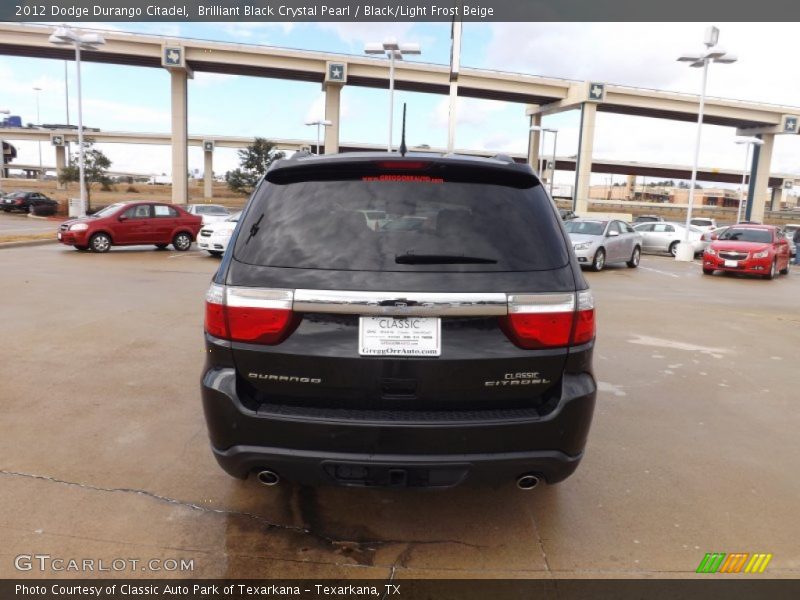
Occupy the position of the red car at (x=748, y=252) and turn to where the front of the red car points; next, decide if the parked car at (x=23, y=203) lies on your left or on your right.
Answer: on your right

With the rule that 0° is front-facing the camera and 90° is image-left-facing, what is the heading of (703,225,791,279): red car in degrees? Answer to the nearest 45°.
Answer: approximately 45°

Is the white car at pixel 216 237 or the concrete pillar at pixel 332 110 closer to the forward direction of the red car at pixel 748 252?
the white car

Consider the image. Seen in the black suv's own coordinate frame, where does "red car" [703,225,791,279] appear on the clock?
The red car is roughly at 1 o'clock from the black suv.

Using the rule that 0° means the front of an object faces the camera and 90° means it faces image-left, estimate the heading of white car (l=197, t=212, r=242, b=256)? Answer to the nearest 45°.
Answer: approximately 45°

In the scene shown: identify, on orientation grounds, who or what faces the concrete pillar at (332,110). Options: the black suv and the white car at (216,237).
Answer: the black suv

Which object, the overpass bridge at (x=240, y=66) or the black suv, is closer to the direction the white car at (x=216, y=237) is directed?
the black suv

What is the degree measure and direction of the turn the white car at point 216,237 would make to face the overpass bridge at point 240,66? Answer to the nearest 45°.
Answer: approximately 135° to its right

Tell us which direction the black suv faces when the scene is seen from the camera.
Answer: facing away from the viewer

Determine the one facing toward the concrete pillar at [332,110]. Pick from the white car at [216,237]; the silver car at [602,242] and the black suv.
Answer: the black suv
